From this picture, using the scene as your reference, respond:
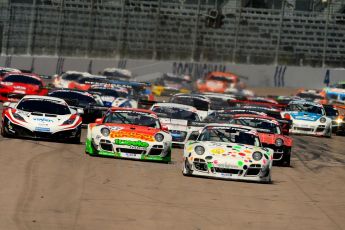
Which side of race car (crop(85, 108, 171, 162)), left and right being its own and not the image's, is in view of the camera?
front

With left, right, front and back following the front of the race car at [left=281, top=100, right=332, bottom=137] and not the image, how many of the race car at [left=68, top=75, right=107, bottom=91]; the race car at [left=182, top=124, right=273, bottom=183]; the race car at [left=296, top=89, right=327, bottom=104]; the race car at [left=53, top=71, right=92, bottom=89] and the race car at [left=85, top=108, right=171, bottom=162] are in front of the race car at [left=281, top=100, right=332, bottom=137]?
2

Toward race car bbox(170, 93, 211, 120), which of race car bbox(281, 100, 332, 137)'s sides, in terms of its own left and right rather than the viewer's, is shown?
right

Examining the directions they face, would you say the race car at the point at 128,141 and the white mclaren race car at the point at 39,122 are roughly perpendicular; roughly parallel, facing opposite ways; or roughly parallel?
roughly parallel

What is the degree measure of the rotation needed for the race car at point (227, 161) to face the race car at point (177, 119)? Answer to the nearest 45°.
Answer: approximately 180°

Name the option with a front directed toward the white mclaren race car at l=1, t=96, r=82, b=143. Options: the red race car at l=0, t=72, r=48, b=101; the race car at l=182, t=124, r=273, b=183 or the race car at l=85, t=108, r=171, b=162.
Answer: the red race car

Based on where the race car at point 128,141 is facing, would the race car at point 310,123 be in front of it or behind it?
behind

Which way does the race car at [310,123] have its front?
toward the camera

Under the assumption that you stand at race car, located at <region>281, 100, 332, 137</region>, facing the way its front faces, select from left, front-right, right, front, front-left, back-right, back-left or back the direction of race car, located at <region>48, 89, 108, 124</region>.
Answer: front-right

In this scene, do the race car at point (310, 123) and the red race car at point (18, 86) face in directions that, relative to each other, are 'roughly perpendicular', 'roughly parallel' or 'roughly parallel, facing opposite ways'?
roughly parallel

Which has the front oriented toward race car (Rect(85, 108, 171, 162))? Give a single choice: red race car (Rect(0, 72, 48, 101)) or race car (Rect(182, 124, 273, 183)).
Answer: the red race car

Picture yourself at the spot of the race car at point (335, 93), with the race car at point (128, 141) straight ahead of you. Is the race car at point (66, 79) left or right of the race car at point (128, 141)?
right

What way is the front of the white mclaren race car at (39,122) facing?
toward the camera

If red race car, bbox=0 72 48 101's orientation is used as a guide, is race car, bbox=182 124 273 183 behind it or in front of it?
in front

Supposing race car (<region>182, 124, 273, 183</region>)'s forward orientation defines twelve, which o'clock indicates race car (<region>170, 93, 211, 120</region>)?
race car (<region>170, 93, 211, 120</region>) is roughly at 6 o'clock from race car (<region>182, 124, 273, 183</region>).

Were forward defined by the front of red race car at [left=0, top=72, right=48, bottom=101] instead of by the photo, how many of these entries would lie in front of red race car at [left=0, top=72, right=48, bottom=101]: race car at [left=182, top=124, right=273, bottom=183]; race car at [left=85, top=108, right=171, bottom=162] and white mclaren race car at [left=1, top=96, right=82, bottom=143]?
3

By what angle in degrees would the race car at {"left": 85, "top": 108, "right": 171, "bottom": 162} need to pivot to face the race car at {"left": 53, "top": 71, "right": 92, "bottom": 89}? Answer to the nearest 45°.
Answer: approximately 180°

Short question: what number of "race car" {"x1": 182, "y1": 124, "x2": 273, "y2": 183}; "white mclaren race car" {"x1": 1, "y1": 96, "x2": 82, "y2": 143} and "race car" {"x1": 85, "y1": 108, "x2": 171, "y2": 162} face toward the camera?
3

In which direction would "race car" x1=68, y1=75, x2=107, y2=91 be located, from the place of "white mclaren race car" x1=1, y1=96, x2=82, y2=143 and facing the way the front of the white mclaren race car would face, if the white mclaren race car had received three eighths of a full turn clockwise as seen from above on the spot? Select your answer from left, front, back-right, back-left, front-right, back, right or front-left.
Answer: front-right
